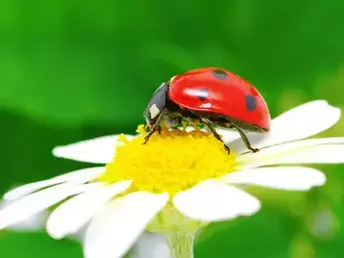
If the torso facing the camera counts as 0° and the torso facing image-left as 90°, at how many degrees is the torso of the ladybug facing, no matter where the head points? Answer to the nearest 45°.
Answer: approximately 90°
